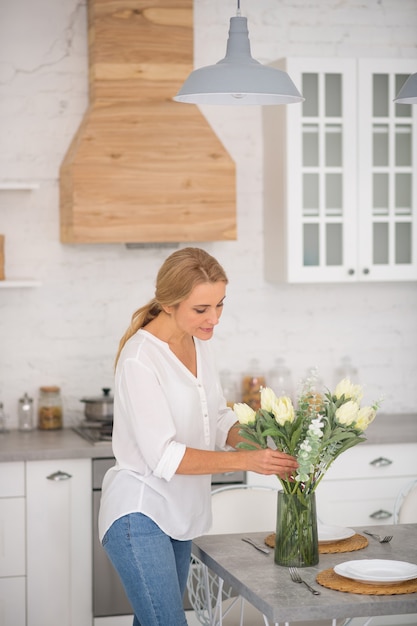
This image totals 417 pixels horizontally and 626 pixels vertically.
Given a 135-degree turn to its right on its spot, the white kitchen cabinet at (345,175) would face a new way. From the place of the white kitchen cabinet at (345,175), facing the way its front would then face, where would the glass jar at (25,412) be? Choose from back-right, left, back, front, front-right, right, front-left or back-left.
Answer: front-left

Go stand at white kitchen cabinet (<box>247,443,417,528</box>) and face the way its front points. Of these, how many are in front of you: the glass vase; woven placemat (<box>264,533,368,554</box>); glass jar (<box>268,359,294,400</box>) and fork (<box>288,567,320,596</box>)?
3

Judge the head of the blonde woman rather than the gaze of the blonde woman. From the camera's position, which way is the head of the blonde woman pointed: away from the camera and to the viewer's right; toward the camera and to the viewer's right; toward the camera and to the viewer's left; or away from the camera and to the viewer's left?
toward the camera and to the viewer's right

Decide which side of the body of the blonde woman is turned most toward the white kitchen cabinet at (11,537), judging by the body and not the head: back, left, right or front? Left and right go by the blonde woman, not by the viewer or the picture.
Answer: back

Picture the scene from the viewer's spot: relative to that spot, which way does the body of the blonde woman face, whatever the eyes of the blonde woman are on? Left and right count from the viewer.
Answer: facing the viewer and to the right of the viewer

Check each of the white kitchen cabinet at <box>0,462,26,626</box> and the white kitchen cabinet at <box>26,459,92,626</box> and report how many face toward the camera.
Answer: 2

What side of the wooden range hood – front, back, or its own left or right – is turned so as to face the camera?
front

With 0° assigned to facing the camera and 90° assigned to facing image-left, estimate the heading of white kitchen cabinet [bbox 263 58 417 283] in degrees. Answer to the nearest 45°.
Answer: approximately 0°

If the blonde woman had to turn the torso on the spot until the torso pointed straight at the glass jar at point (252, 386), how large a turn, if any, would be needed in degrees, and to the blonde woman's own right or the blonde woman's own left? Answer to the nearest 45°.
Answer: approximately 135° to the blonde woman's own left

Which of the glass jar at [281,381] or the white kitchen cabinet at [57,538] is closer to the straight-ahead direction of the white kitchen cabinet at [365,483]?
the white kitchen cabinet

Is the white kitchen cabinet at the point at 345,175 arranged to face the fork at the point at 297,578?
yes

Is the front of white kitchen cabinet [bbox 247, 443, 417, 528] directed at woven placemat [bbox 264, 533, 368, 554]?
yes
